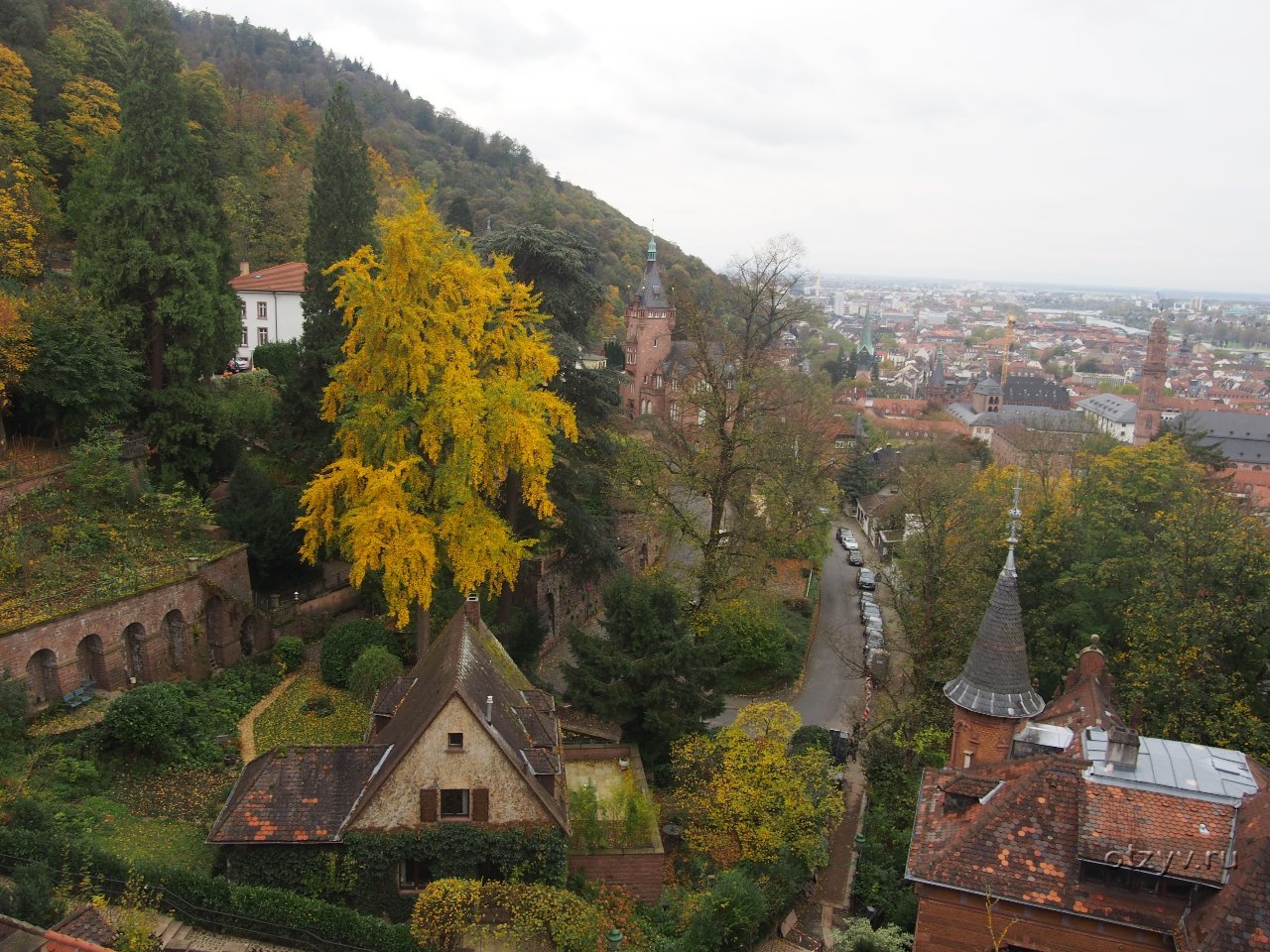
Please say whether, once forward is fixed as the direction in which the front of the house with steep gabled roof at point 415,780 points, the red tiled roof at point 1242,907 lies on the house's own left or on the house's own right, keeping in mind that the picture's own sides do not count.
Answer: on the house's own left

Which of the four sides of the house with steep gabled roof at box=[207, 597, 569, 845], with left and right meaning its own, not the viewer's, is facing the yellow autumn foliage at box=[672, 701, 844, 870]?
left

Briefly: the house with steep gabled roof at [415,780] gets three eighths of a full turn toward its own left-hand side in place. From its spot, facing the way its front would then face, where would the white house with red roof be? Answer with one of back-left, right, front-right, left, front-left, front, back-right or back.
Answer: front-left

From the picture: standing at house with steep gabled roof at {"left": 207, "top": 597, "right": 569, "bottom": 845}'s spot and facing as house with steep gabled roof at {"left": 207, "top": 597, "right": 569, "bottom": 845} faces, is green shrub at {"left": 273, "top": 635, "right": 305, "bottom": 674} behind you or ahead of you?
behind

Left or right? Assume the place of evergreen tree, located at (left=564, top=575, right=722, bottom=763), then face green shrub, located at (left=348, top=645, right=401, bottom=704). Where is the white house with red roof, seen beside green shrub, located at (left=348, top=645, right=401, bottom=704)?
right

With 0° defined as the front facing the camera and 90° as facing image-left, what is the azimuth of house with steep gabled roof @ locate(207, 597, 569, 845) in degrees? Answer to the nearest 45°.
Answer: approximately 0°

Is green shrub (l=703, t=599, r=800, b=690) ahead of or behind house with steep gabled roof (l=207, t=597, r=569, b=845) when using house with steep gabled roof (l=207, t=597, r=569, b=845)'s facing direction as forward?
behind

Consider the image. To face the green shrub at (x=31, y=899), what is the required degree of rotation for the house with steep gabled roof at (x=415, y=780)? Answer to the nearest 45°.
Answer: approximately 45° to its right

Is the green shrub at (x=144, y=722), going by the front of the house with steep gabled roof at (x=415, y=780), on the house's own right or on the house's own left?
on the house's own right

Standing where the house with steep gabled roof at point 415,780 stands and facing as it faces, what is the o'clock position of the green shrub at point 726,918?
The green shrub is roughly at 10 o'clock from the house with steep gabled roof.

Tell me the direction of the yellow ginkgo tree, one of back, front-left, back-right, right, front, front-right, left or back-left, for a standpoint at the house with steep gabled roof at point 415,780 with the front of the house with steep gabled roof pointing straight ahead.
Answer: back

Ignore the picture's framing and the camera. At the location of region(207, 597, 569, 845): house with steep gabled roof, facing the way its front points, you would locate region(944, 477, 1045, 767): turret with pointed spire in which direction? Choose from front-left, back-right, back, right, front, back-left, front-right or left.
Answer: left

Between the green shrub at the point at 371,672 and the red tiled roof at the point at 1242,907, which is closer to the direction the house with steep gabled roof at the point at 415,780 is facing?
the red tiled roof

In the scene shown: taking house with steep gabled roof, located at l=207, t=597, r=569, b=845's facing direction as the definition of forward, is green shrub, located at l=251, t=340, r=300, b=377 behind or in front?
behind

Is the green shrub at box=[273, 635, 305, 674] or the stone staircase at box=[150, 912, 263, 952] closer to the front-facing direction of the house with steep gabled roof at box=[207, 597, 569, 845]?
the stone staircase

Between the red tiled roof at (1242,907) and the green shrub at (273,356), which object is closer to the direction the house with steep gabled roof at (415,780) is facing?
the red tiled roof

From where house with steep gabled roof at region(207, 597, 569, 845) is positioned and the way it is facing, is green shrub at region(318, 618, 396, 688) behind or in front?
behind

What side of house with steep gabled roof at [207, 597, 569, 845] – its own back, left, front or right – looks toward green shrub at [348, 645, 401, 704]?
back
